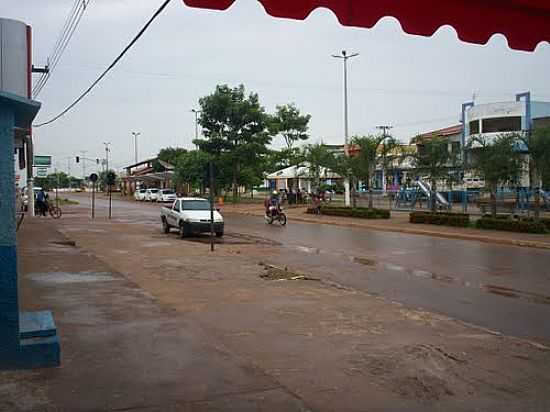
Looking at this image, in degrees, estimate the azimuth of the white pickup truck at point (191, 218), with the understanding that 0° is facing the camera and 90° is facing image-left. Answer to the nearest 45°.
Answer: approximately 315°

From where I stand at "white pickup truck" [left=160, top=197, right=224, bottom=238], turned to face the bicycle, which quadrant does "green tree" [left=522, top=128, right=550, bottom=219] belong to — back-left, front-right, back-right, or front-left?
back-right

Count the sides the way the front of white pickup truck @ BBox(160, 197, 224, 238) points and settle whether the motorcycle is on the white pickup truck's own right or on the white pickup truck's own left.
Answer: on the white pickup truck's own left

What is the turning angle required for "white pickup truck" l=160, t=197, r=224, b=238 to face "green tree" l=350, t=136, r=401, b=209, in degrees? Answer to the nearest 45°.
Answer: approximately 90° to its left

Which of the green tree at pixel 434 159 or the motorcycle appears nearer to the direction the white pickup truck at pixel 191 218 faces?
the green tree
